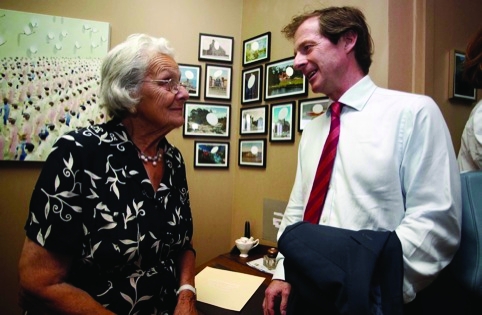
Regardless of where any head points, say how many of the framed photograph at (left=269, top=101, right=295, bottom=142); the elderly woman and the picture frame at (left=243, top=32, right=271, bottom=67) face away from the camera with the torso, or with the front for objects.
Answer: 0

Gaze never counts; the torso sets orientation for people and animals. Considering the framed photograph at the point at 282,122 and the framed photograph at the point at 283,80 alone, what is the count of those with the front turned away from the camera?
0

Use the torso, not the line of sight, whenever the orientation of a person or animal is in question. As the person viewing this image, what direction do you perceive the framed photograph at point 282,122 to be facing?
facing the viewer and to the left of the viewer

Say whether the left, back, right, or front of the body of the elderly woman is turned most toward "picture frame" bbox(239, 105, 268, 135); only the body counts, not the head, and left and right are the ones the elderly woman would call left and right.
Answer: left

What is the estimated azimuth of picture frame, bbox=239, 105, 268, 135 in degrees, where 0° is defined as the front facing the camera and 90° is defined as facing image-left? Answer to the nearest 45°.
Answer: approximately 45°
